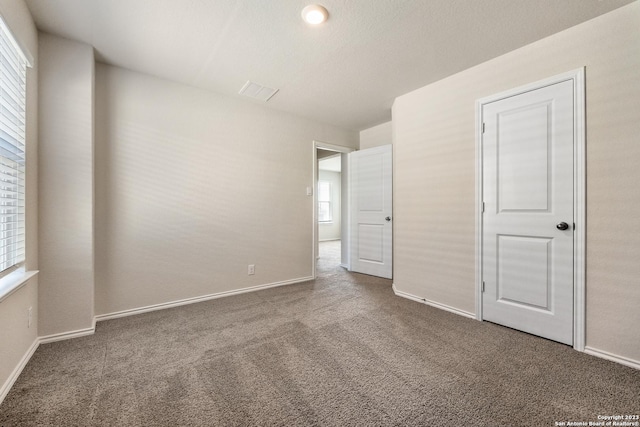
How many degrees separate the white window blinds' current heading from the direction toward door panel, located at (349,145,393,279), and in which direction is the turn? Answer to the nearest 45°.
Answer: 0° — it already faces it

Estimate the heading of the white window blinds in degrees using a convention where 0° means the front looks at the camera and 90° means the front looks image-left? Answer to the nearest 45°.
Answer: approximately 270°

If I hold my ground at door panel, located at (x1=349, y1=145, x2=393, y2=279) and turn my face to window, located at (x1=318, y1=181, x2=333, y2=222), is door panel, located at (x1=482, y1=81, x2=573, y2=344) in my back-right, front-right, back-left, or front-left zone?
back-right

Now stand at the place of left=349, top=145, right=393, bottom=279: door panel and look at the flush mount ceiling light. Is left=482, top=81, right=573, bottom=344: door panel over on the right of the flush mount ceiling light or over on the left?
left
